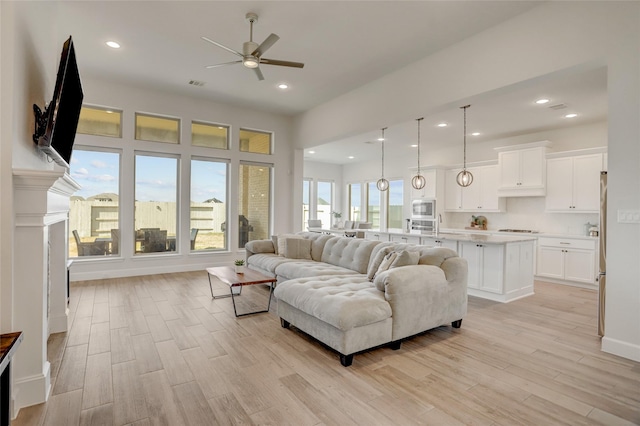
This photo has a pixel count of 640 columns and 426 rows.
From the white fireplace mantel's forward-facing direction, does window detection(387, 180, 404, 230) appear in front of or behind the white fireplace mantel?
in front

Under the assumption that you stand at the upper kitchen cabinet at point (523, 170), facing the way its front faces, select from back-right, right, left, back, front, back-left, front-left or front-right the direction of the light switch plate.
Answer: front-left

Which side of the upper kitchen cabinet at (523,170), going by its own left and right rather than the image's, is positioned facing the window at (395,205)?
right

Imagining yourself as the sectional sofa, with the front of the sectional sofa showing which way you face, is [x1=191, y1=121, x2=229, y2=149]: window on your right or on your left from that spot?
on your right

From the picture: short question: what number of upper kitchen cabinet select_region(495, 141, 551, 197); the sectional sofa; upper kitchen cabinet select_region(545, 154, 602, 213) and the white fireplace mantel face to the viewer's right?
1

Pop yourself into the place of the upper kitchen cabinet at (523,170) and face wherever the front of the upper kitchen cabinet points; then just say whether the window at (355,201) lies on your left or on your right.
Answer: on your right

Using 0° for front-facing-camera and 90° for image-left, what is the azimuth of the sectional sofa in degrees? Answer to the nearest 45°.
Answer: approximately 45°

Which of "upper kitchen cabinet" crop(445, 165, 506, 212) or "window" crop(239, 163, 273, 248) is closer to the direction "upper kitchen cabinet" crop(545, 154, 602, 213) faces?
the window

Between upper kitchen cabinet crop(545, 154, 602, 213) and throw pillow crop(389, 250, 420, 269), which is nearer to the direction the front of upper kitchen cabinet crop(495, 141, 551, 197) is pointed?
the throw pillow

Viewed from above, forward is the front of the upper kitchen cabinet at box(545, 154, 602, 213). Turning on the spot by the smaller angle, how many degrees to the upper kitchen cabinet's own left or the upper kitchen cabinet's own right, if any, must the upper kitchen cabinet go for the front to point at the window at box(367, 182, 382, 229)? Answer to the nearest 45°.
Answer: approximately 45° to the upper kitchen cabinet's own right

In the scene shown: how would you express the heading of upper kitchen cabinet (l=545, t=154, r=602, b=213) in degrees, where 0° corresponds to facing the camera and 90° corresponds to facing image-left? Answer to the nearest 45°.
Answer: approximately 45°

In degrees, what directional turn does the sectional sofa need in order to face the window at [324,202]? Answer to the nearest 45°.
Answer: approximately 135° to its right

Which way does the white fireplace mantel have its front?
to the viewer's right
